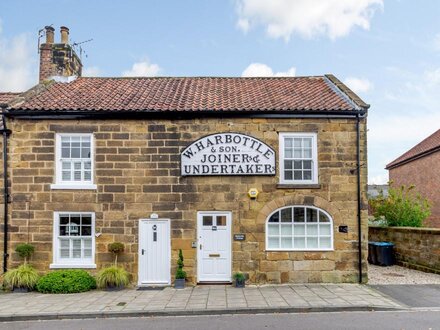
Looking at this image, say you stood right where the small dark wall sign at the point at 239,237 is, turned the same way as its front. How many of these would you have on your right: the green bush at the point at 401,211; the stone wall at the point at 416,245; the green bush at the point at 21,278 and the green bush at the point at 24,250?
2

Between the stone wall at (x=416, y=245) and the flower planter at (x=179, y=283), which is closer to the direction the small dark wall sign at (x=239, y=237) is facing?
the flower planter

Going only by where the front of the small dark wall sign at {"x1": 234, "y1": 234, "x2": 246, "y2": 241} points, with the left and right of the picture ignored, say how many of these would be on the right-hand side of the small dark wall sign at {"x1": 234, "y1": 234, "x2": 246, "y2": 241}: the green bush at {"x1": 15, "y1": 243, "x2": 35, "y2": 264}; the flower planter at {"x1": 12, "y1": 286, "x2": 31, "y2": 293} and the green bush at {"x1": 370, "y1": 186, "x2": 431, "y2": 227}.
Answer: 2

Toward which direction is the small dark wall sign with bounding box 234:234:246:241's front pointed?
toward the camera

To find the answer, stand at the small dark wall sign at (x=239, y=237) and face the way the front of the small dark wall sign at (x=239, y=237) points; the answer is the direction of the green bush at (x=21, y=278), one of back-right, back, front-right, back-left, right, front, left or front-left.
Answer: right

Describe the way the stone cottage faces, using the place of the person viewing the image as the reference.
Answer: facing the viewer

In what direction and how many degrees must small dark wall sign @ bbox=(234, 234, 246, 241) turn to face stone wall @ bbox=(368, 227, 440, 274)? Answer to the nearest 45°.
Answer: approximately 135° to its left

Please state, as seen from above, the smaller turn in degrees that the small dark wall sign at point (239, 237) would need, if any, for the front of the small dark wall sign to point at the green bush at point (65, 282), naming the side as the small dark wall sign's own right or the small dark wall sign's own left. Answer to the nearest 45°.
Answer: approximately 90° to the small dark wall sign's own right

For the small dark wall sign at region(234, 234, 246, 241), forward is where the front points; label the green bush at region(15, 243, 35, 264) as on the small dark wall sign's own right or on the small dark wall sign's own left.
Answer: on the small dark wall sign's own right

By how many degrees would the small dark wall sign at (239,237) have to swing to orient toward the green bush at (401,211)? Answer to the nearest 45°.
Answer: approximately 135° to its left

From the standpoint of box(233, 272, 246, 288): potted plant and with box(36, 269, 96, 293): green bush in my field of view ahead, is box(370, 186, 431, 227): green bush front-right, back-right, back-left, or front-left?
back-right
